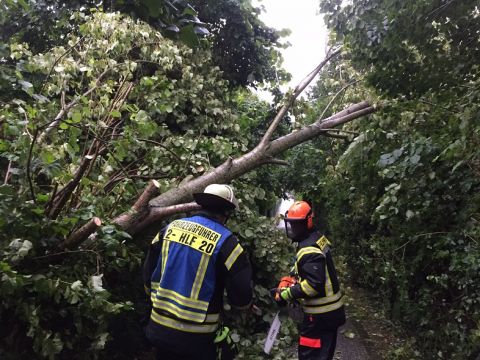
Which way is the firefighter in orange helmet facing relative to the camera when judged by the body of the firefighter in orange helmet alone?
to the viewer's left

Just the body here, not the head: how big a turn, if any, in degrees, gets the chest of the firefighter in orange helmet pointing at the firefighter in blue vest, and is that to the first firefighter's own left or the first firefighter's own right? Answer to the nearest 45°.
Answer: approximately 45° to the first firefighter's own left

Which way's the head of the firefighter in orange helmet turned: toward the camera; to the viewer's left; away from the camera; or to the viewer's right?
to the viewer's left

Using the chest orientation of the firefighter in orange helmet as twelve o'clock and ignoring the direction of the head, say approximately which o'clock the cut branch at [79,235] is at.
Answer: The cut branch is roughly at 11 o'clock from the firefighter in orange helmet.

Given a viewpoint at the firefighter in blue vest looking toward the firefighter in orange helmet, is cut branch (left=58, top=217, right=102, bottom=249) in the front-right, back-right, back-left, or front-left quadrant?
back-left
